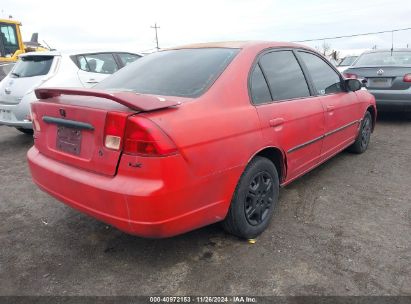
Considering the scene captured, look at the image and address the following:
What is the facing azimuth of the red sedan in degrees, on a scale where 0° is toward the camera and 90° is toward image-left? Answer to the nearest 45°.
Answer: approximately 225°

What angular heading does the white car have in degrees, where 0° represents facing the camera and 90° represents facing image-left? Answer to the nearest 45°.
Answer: approximately 225°

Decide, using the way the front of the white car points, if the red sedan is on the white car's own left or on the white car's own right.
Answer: on the white car's own right

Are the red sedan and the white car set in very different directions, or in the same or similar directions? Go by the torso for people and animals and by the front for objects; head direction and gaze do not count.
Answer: same or similar directions

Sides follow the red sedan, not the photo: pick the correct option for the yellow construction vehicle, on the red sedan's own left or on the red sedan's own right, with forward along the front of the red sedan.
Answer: on the red sedan's own left

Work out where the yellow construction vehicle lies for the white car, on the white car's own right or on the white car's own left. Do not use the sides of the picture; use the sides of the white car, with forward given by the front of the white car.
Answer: on the white car's own left

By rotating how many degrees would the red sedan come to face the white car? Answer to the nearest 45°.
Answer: approximately 90° to its left

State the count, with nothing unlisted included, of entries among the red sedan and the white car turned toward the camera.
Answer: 0
